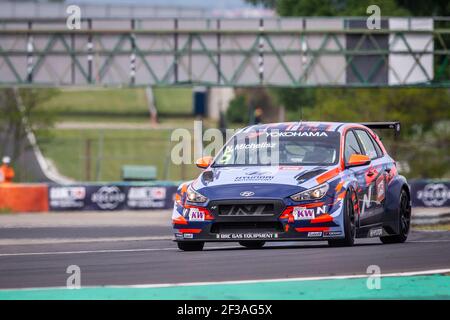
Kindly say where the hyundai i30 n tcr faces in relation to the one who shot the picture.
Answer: facing the viewer and to the left of the viewer

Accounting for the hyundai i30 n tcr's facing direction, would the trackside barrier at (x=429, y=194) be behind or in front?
behind

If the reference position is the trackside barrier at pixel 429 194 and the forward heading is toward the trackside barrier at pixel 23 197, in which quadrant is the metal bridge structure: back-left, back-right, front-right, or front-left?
front-right

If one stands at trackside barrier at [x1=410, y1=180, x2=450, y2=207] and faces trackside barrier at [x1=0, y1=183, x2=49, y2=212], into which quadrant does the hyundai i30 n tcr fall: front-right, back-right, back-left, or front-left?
front-left

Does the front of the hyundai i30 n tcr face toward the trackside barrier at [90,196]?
no

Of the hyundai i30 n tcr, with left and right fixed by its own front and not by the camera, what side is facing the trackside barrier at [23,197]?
right

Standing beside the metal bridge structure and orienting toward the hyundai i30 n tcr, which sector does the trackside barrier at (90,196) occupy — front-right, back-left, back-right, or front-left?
front-right

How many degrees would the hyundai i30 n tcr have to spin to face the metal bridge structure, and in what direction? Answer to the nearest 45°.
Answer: approximately 135° to its right
